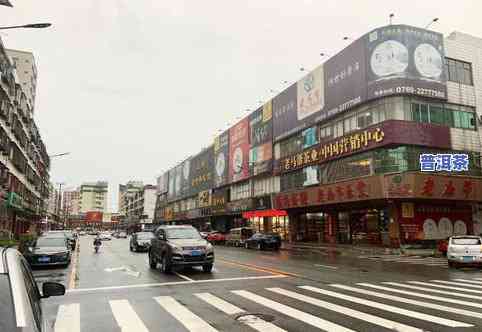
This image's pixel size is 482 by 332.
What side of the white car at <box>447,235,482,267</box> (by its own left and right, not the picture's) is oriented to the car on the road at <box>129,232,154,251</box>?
left

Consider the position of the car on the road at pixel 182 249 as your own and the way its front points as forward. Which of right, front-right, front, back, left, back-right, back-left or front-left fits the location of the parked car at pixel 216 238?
back-left

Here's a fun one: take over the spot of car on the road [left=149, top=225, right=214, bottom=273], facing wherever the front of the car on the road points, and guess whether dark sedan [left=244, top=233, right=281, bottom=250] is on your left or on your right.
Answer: on your left

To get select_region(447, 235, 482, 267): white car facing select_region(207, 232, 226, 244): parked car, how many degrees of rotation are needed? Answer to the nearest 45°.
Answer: approximately 45° to its left

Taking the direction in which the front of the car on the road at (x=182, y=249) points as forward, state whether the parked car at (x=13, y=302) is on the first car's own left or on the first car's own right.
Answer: on the first car's own right

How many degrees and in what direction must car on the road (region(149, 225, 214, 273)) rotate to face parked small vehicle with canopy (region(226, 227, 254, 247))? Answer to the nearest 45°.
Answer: approximately 135° to its left

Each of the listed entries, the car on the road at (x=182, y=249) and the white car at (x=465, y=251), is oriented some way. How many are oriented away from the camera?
1

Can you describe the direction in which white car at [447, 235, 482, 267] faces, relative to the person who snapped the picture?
facing away from the viewer

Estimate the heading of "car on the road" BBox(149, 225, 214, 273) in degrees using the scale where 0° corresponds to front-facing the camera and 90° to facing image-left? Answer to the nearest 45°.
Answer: approximately 315°
